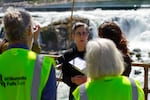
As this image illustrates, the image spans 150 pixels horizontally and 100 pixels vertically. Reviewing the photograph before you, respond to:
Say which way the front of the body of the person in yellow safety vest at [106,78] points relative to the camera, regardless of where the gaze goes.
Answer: away from the camera

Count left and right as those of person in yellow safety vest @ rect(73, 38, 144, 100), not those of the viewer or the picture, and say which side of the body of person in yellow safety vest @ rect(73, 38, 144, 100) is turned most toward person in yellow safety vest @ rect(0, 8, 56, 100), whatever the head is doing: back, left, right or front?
left

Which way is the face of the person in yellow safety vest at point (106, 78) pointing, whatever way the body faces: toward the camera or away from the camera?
away from the camera
